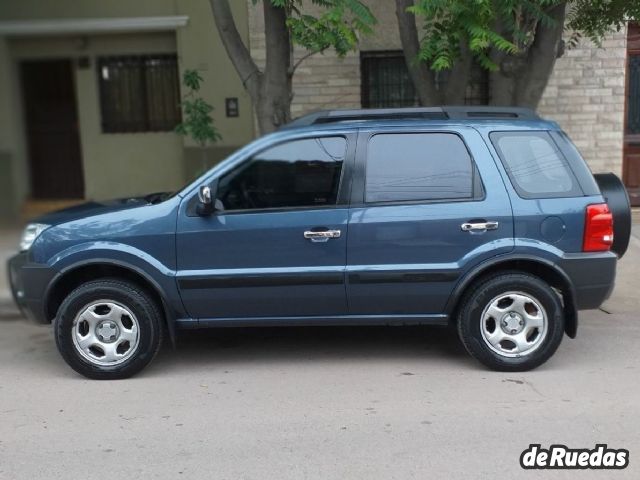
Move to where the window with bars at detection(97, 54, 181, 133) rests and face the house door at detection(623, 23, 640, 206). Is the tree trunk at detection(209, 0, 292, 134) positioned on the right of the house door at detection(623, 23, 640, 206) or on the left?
right

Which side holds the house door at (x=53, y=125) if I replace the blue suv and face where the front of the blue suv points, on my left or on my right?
on my right

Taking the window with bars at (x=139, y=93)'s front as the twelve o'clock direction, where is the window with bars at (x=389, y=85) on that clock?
the window with bars at (x=389, y=85) is roughly at 10 o'clock from the window with bars at (x=139, y=93).

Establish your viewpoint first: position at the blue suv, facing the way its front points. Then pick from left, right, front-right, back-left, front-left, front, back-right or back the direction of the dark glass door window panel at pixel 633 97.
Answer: back-right

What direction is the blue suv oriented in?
to the viewer's left

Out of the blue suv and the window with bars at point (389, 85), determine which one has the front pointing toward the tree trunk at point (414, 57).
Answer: the window with bars

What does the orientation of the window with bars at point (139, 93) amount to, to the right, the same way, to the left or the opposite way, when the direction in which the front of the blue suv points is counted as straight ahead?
to the left

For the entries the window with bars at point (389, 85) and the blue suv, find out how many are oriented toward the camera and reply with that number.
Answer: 1

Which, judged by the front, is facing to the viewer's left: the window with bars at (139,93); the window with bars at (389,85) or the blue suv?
the blue suv

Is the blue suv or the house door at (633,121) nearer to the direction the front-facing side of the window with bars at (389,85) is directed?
the blue suv

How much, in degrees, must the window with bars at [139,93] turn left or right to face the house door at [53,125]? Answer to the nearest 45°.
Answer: approximately 90° to its right

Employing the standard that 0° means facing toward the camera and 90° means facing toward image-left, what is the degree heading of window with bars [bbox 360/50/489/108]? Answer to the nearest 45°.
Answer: approximately 0°
